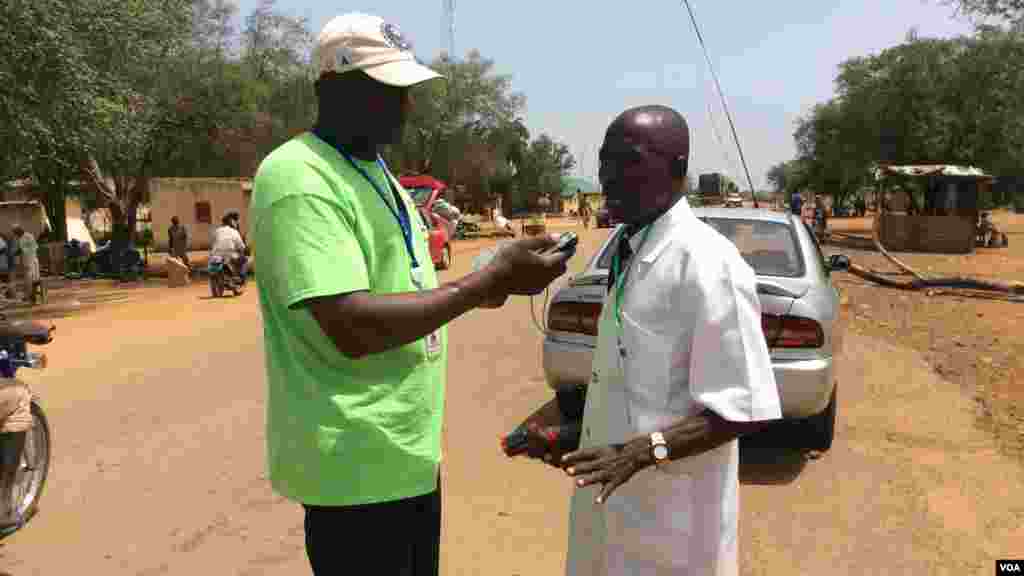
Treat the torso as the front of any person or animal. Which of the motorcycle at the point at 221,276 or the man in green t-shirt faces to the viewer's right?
the man in green t-shirt

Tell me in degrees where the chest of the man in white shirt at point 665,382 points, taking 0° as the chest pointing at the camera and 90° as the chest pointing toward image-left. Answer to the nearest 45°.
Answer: approximately 45°

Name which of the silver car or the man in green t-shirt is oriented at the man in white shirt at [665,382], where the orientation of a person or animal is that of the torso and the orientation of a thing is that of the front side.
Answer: the man in green t-shirt

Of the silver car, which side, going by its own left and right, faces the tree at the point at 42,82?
left

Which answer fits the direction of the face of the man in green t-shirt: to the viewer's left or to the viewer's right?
to the viewer's right

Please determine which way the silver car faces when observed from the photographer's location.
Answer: facing away from the viewer

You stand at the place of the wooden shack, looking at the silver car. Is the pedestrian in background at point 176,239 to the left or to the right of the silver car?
right

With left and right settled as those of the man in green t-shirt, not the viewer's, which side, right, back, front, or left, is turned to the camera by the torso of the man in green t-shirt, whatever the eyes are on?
right

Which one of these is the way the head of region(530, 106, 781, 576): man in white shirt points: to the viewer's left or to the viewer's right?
to the viewer's left
